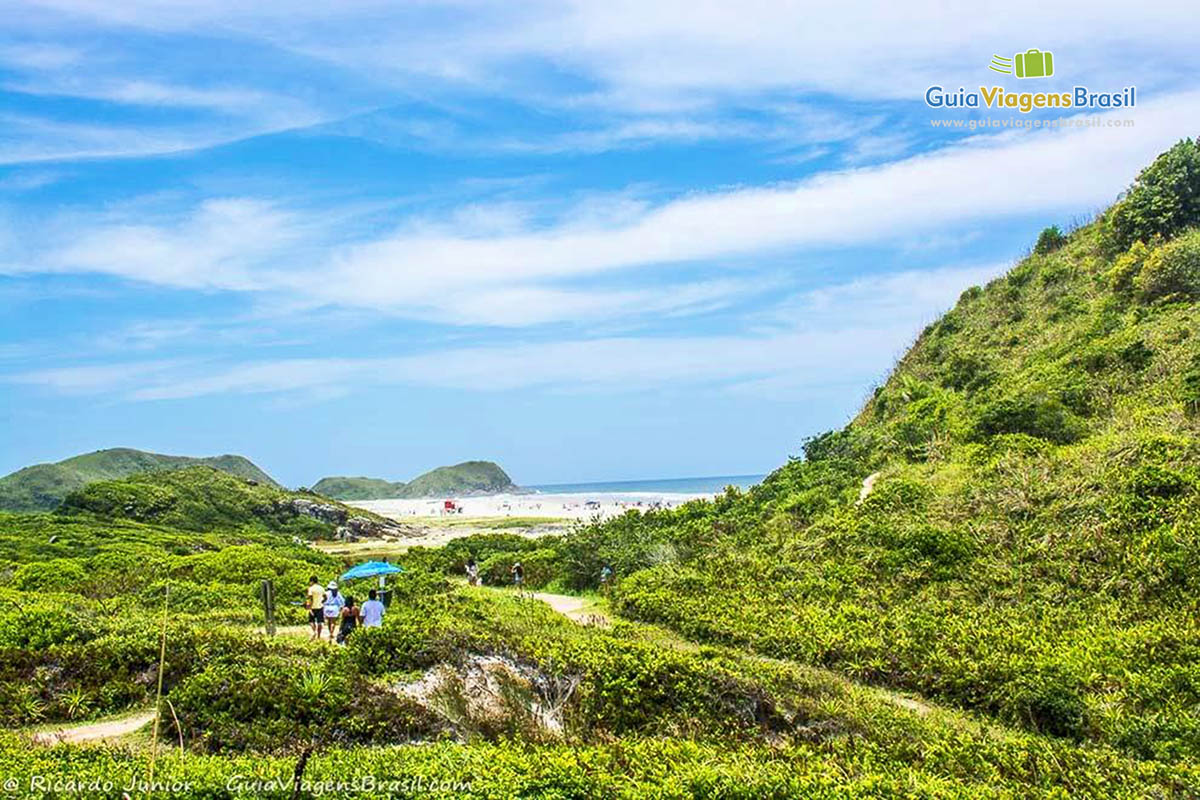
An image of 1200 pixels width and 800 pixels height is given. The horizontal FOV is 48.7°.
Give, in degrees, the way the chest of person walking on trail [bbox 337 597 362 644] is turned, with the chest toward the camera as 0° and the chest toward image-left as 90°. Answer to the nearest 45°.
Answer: approximately 180°

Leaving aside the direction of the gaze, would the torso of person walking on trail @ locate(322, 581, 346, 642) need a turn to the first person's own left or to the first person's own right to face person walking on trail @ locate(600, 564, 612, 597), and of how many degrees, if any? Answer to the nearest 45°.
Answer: approximately 45° to the first person's own right

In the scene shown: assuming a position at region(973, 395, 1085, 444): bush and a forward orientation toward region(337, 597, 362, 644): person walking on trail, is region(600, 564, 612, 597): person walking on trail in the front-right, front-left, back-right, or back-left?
front-right

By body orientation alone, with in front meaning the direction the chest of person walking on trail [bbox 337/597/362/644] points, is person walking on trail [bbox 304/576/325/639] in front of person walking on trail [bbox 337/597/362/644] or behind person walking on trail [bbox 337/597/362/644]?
in front

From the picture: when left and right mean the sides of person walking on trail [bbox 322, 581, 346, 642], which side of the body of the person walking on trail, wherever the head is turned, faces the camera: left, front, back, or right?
back

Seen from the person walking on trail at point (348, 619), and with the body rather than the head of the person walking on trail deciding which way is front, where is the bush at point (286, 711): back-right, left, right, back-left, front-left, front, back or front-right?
back

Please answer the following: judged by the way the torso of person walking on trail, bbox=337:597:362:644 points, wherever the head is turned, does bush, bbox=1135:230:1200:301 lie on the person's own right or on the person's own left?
on the person's own right

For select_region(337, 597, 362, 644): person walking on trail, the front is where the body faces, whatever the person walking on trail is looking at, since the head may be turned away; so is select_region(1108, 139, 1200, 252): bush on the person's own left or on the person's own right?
on the person's own right
